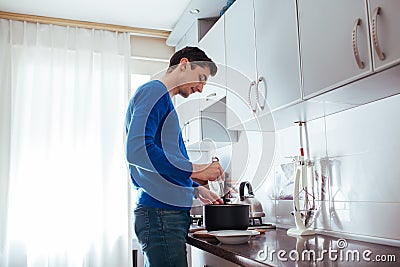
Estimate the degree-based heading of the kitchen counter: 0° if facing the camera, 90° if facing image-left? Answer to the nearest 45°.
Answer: approximately 45°

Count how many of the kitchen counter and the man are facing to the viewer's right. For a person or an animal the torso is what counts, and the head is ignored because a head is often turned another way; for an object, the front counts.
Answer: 1

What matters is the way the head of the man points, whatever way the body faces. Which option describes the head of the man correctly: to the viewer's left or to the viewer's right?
to the viewer's right

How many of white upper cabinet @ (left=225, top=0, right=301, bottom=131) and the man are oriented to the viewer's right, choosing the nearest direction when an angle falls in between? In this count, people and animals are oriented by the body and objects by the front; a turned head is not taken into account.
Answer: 1

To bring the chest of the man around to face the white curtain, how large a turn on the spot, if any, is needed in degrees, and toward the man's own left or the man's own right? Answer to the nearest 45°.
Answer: approximately 135° to the man's own left

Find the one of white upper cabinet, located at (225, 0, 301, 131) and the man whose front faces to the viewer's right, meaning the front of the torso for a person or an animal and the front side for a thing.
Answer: the man

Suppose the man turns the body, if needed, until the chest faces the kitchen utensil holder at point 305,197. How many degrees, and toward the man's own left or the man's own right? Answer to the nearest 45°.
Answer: approximately 45° to the man's own right

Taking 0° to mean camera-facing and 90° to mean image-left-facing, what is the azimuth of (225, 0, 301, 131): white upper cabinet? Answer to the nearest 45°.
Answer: approximately 45°

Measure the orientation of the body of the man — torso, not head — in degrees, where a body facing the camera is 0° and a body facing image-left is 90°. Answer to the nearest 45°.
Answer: approximately 270°

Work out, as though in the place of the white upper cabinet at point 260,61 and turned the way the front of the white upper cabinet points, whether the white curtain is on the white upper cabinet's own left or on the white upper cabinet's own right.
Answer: on the white upper cabinet's own right
